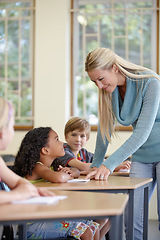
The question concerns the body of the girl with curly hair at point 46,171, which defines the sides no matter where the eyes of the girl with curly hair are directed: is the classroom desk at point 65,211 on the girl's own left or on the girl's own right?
on the girl's own right

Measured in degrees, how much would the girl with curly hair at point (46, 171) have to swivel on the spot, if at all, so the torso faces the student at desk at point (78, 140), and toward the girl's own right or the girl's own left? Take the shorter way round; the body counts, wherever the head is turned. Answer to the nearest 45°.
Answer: approximately 90° to the girl's own left

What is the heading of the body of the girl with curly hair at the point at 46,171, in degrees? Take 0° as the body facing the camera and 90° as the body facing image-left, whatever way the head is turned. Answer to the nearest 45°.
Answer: approximately 270°

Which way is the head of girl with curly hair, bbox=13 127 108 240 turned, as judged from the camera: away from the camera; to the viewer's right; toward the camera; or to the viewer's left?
to the viewer's right
